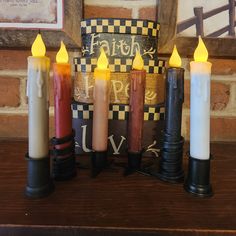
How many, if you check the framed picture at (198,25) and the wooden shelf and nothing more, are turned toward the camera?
2

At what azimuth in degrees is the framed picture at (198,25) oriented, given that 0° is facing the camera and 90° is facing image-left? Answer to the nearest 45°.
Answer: approximately 0°

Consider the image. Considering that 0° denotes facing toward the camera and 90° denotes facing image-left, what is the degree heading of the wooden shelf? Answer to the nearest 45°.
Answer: approximately 0°
